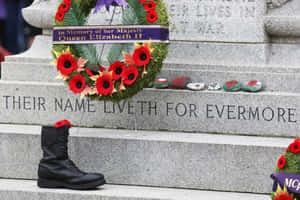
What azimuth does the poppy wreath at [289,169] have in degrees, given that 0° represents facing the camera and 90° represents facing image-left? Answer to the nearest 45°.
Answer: approximately 0°

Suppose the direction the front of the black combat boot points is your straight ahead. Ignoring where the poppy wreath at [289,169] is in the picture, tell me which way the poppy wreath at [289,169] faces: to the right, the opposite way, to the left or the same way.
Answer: to the right

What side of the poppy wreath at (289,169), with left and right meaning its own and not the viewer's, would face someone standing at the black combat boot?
right

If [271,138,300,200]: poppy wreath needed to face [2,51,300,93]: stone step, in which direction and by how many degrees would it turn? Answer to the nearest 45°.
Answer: approximately 135° to its right

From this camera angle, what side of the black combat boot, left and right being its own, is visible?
right

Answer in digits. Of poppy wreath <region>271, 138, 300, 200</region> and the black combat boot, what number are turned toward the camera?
1

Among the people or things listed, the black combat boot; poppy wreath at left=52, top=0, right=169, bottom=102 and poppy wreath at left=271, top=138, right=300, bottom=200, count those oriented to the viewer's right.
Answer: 1

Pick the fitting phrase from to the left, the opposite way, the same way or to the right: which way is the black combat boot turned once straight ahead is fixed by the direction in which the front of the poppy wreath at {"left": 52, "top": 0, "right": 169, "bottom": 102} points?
to the left

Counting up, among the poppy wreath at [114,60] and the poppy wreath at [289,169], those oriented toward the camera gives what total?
2
